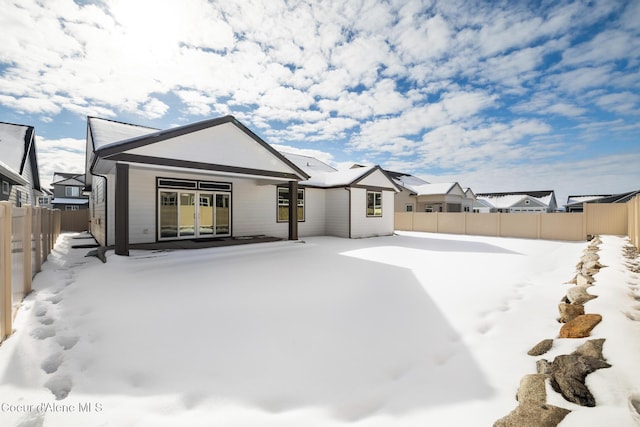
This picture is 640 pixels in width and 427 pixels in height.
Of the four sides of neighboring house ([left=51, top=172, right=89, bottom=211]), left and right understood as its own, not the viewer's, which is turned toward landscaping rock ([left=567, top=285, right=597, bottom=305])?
front

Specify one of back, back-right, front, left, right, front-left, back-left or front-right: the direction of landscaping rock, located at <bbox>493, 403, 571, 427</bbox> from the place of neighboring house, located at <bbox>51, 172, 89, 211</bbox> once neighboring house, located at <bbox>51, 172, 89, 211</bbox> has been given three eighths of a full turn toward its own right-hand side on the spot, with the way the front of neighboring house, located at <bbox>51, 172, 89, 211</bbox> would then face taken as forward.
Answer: back-left

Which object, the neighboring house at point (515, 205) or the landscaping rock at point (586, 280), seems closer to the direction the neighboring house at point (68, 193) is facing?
the landscaping rock

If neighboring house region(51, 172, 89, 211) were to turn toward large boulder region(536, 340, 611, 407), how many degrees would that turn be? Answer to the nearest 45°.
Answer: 0° — it already faces it

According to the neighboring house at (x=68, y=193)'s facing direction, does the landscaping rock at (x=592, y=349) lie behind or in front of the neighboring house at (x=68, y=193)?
in front

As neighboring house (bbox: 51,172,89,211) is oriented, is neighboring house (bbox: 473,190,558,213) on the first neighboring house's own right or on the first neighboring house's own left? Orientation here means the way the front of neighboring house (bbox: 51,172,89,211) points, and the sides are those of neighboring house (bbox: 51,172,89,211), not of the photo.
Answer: on the first neighboring house's own left

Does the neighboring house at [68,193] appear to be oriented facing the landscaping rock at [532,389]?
yes

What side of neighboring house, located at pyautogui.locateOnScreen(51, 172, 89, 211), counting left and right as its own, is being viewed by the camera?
front

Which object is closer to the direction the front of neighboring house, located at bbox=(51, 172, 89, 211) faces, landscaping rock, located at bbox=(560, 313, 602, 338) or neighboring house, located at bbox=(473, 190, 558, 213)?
the landscaping rock

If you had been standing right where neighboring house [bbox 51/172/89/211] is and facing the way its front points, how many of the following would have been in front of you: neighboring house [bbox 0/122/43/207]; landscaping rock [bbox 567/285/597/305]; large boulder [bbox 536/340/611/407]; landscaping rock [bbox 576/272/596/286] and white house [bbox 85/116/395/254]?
5

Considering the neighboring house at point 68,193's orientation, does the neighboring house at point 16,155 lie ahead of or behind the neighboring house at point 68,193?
ahead

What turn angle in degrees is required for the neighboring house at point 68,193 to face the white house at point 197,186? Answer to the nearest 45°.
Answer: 0° — it already faces it

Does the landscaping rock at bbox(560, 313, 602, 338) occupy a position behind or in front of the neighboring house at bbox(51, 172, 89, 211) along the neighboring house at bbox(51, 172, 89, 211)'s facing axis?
in front
